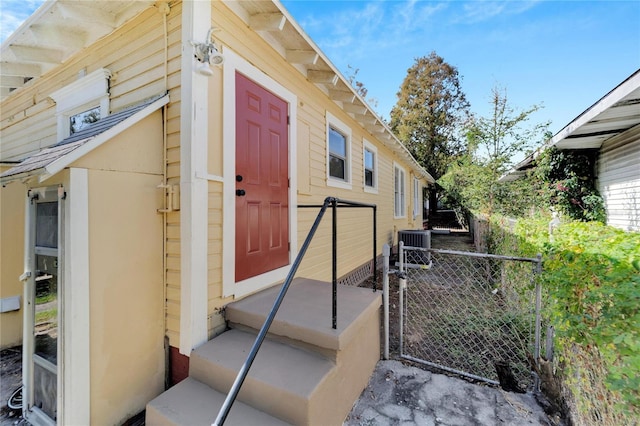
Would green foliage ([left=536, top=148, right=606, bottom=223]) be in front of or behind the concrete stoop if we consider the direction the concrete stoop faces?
behind

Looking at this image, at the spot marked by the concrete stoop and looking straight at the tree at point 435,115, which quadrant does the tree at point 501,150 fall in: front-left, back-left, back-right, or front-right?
front-right

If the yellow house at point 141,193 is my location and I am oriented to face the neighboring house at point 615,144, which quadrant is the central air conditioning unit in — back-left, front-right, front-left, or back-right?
front-left

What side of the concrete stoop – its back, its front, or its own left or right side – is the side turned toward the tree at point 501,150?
back

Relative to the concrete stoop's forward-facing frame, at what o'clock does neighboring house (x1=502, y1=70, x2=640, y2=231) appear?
The neighboring house is roughly at 7 o'clock from the concrete stoop.

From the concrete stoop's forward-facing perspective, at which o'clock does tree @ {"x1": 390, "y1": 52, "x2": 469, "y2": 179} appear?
The tree is roughly at 6 o'clock from the concrete stoop.

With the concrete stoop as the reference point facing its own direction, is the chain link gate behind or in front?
behind

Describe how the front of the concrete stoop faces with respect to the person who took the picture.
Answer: facing the viewer and to the left of the viewer

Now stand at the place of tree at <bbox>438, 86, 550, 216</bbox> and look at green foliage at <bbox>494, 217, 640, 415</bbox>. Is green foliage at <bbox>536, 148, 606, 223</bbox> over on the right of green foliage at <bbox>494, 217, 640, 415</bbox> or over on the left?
left

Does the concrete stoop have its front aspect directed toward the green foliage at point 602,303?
no
